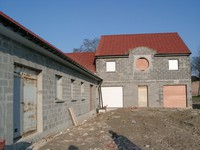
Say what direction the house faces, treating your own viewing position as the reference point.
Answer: facing the viewer

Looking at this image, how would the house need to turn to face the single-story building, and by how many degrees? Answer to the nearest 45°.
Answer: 0° — it already faces it
